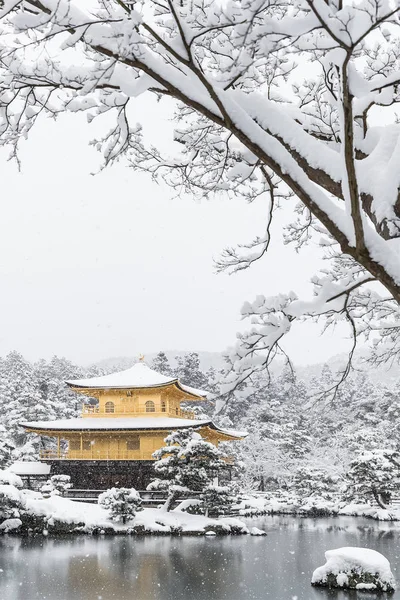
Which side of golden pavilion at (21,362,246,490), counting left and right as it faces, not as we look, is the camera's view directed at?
front

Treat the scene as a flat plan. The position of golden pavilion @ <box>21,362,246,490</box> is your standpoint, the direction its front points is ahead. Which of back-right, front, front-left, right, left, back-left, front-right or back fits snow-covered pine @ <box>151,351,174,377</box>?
back

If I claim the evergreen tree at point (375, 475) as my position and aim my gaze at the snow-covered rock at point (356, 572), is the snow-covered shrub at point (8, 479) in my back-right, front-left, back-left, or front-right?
front-right

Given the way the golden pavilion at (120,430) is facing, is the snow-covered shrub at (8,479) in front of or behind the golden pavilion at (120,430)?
in front

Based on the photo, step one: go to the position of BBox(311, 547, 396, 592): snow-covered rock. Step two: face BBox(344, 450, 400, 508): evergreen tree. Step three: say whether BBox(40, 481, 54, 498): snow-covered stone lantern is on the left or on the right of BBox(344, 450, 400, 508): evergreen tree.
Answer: left

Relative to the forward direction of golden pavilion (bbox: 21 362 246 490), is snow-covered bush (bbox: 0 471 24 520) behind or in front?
in front

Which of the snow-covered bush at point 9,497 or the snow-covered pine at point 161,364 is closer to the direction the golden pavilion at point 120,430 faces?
the snow-covered bush

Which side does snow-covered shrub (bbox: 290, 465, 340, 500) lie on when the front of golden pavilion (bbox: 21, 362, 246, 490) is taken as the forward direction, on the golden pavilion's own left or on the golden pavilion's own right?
on the golden pavilion's own left

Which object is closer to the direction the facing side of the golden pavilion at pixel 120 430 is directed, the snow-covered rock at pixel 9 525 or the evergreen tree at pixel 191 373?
the snow-covered rock

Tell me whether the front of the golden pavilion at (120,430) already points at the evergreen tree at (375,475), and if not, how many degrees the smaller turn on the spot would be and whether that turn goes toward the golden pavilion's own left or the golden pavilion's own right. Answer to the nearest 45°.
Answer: approximately 90° to the golden pavilion's own left

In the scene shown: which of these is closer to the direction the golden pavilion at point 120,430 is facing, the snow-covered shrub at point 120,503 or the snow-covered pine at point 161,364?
the snow-covered shrub

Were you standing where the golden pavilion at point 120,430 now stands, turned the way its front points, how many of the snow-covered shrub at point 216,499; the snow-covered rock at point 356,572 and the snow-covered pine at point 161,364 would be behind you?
1

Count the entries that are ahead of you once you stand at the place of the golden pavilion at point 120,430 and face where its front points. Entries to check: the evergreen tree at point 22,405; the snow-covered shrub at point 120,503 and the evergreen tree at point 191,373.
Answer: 1

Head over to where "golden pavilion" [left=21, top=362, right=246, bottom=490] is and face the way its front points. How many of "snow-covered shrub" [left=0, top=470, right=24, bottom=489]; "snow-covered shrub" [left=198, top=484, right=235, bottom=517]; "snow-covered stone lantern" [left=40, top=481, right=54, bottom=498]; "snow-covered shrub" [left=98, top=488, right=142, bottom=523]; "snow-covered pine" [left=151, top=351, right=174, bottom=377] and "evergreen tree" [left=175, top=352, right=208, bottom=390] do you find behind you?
2
